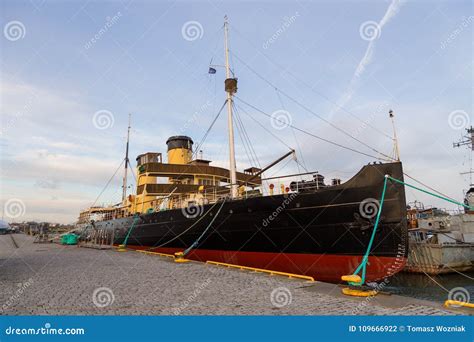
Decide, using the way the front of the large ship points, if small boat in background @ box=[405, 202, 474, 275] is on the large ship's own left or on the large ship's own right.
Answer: on the large ship's own left

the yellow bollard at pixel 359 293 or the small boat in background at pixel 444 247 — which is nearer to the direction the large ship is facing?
the yellow bollard

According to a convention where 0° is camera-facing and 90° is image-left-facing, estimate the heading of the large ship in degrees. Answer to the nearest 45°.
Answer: approximately 315°

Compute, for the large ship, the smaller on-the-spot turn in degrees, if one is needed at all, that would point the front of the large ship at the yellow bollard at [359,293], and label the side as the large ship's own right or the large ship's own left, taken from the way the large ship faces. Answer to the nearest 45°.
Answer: approximately 45° to the large ship's own right
